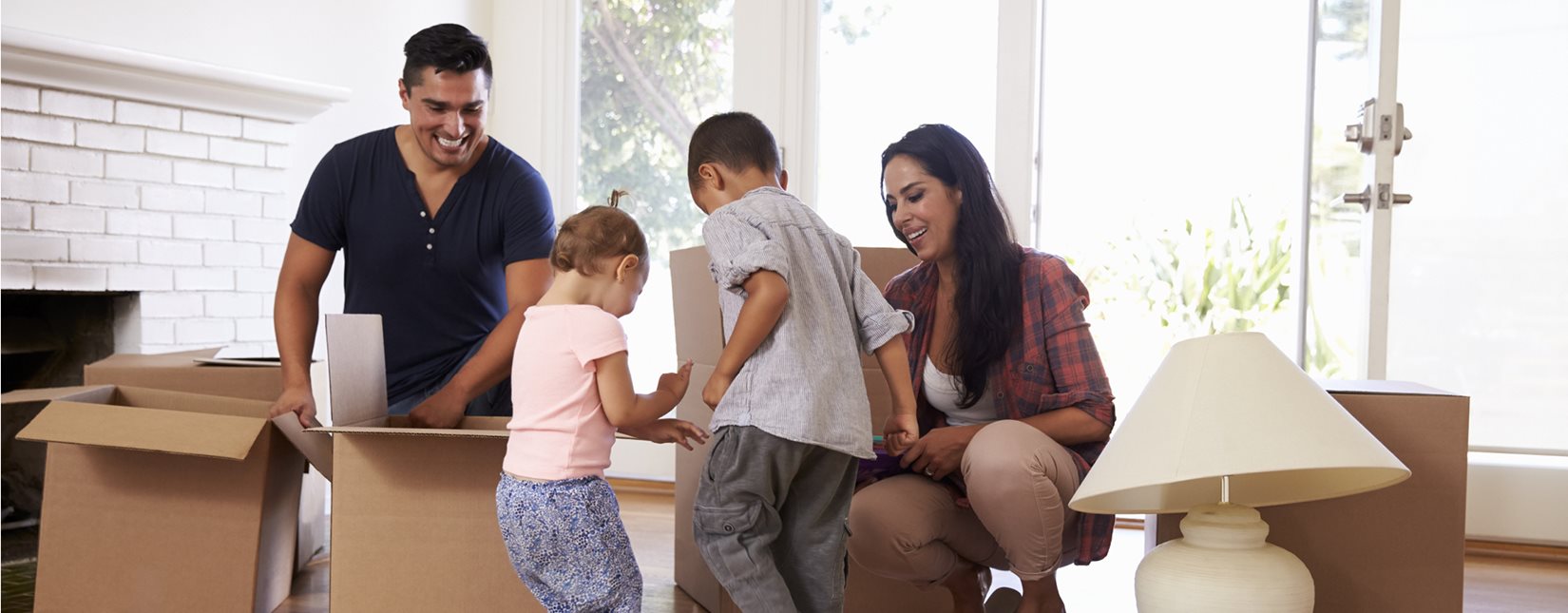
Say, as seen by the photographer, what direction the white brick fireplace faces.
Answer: facing the viewer and to the right of the viewer

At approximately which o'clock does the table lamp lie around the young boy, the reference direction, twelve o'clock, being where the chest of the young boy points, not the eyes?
The table lamp is roughly at 5 o'clock from the young boy.

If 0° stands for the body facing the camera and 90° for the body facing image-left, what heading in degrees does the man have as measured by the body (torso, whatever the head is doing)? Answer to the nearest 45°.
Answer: approximately 0°

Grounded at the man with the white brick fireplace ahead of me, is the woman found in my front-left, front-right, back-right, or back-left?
back-right

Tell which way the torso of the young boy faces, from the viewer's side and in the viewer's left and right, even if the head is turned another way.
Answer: facing away from the viewer and to the left of the viewer

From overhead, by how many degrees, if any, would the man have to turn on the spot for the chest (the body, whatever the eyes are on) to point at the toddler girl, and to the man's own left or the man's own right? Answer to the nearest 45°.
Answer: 0° — they already face them

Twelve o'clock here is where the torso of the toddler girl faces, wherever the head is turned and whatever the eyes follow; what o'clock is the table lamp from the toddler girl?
The table lamp is roughly at 2 o'clock from the toddler girl.

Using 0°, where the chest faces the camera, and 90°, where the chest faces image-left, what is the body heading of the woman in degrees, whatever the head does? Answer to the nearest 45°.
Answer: approximately 45°

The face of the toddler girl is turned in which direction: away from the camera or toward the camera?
away from the camera

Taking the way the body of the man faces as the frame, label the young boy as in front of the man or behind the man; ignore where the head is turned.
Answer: in front

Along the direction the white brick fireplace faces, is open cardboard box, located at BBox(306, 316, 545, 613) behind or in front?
in front

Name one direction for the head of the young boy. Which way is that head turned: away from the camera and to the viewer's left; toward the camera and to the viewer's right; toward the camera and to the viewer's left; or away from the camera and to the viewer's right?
away from the camera and to the viewer's left

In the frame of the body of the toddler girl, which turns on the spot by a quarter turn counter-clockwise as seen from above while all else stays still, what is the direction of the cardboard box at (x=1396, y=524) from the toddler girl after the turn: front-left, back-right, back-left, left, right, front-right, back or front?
back-right
